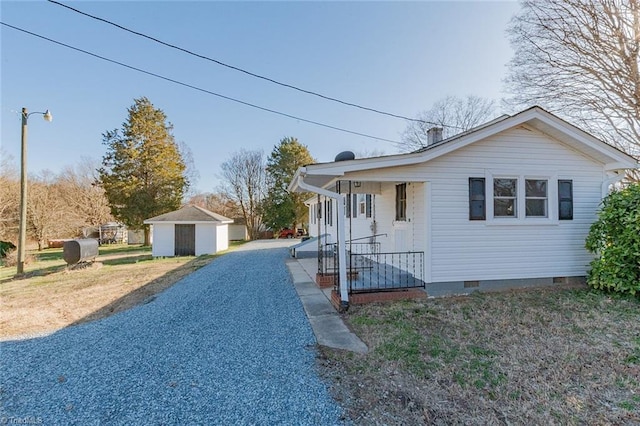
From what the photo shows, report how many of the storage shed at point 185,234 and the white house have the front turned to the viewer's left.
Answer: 1

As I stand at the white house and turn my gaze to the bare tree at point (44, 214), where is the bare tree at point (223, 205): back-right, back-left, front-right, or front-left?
front-right

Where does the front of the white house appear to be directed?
to the viewer's left

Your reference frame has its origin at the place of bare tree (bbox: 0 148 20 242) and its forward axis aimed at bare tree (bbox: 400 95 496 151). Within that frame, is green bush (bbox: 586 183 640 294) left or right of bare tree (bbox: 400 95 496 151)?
right

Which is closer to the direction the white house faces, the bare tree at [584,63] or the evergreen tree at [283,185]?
the evergreen tree

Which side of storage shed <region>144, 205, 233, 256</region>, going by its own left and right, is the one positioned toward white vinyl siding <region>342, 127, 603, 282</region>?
front

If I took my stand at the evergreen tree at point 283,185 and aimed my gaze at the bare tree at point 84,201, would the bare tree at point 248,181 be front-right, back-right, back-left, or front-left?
front-right

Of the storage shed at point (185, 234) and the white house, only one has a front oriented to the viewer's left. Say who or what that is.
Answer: the white house

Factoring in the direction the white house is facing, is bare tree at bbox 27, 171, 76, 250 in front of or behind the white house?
in front

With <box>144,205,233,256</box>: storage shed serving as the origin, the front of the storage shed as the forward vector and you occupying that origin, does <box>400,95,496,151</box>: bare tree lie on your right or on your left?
on your left

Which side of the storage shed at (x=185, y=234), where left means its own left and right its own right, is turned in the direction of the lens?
front
